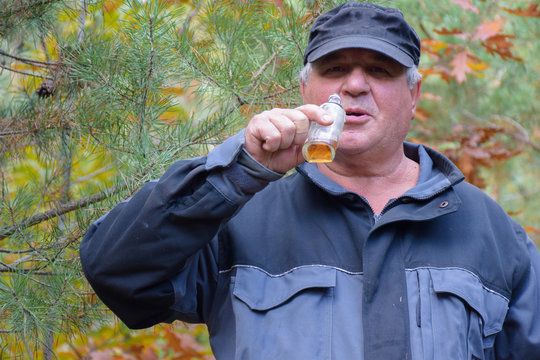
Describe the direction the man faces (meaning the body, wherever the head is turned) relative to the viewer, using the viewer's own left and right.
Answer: facing the viewer

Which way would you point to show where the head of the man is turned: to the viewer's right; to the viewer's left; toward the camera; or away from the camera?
toward the camera

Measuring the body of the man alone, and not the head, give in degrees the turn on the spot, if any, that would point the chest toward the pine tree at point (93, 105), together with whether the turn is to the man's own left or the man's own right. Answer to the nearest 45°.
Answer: approximately 135° to the man's own right
